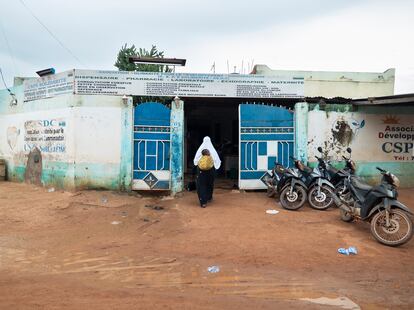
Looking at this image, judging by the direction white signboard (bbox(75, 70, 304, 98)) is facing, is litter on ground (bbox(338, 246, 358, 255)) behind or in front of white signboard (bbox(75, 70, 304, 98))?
in front

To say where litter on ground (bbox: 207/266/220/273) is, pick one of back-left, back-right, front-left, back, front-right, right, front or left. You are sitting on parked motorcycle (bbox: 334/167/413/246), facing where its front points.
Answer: right

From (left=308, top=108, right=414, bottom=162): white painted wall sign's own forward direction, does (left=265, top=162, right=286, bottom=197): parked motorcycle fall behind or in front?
in front

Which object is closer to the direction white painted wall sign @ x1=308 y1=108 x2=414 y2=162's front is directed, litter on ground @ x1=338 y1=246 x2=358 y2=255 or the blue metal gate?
the litter on ground

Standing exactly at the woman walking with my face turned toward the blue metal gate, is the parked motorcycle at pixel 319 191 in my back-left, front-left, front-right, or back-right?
back-right

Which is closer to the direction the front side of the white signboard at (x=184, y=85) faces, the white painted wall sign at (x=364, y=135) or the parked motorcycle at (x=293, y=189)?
the parked motorcycle

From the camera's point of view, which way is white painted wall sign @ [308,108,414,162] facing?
toward the camera

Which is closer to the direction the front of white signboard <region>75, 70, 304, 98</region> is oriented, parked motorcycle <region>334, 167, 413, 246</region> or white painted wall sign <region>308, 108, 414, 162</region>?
the parked motorcycle

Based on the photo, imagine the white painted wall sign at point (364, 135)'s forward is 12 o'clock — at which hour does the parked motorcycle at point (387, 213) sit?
The parked motorcycle is roughly at 12 o'clock from the white painted wall sign.

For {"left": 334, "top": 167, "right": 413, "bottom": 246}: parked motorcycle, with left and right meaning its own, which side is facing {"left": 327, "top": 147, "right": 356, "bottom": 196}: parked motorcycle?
back

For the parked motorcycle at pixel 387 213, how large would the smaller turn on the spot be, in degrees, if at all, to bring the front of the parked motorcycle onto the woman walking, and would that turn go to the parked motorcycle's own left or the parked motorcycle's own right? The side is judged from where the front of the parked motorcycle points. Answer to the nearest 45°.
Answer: approximately 135° to the parked motorcycle's own right

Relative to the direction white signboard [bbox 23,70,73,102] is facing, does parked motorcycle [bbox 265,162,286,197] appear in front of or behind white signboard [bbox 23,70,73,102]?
in front

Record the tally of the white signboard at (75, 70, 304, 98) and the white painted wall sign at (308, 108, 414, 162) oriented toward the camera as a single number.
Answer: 2

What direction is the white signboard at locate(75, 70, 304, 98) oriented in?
toward the camera
